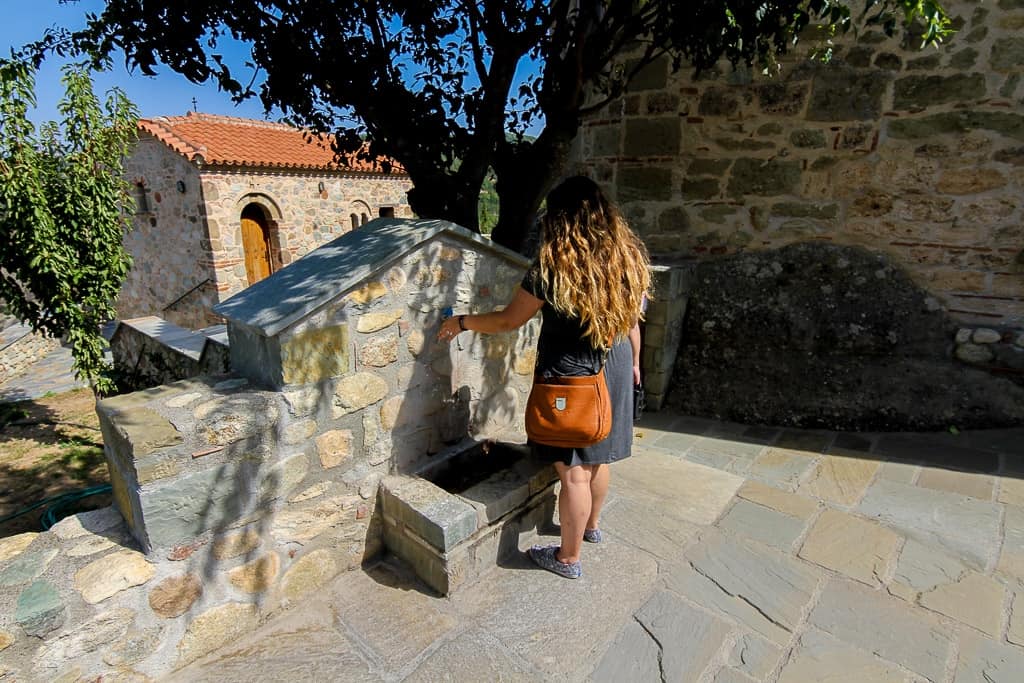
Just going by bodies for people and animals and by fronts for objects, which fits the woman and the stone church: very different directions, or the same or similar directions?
very different directions

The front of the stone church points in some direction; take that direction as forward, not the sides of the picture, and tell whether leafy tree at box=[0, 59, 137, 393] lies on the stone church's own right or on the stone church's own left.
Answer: on the stone church's own right

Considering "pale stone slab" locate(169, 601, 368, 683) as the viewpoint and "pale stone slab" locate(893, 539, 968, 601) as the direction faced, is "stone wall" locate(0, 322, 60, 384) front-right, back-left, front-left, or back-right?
back-left

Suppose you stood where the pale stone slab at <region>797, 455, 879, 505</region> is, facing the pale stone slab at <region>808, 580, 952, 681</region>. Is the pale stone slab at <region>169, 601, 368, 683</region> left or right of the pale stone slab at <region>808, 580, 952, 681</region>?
right

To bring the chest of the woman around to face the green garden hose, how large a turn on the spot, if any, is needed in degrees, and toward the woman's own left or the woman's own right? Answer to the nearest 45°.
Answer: approximately 45° to the woman's own left

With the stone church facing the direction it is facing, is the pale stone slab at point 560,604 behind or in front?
in front

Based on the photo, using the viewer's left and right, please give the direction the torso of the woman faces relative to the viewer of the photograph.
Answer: facing away from the viewer and to the left of the viewer

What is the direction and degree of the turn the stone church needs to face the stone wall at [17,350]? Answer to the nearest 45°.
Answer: approximately 90° to its right

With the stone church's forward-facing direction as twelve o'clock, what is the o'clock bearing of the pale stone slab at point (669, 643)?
The pale stone slab is roughly at 1 o'clock from the stone church.

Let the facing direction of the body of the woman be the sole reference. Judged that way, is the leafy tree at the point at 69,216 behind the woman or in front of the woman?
in front
